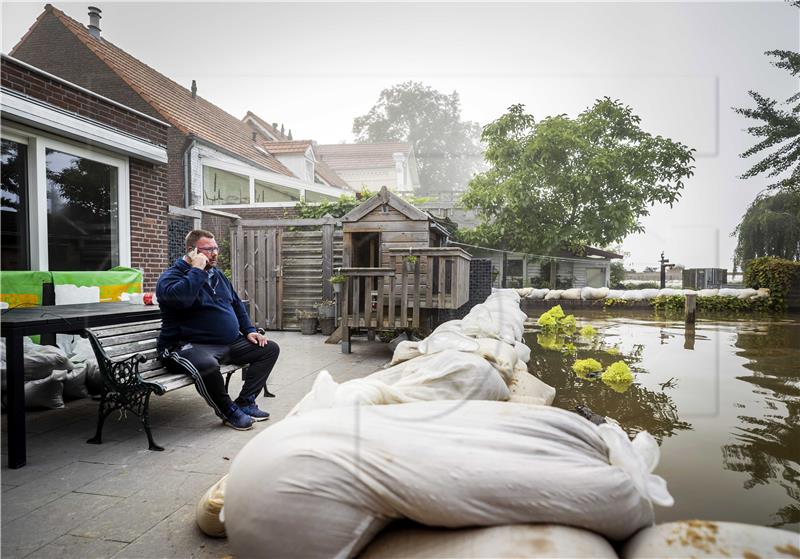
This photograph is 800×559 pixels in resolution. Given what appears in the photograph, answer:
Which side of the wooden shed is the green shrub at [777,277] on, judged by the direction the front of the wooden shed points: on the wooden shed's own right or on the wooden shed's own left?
on the wooden shed's own left

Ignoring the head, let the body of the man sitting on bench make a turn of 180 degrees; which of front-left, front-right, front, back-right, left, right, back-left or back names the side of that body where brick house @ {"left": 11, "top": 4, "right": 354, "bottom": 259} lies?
front-right

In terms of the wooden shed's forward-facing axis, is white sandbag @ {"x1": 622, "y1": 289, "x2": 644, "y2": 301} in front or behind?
behind

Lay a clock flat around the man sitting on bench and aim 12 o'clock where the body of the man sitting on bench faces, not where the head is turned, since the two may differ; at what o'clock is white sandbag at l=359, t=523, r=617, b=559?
The white sandbag is roughly at 1 o'clock from the man sitting on bench.

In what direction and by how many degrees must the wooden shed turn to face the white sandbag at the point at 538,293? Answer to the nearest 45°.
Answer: approximately 135° to its left

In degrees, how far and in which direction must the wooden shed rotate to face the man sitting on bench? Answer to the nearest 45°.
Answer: approximately 45° to its right

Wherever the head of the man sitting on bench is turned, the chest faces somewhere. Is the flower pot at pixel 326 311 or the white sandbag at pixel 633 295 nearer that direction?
the white sandbag

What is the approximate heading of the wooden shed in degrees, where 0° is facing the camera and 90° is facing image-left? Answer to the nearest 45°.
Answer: approximately 0°

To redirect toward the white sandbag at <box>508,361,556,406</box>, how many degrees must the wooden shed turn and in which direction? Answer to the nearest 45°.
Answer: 0° — it already faces it
